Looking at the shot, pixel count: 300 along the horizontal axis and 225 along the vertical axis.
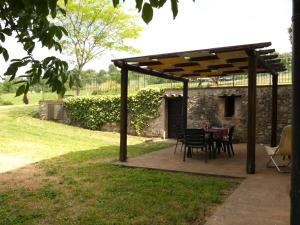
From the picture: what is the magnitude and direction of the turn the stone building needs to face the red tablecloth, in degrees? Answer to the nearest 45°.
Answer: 0° — it already faces it

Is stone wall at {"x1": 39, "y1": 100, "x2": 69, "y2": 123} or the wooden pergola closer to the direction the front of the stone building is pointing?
the wooden pergola

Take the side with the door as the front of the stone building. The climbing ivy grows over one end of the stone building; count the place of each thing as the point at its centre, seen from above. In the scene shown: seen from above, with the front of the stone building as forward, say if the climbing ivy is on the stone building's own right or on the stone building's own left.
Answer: on the stone building's own right

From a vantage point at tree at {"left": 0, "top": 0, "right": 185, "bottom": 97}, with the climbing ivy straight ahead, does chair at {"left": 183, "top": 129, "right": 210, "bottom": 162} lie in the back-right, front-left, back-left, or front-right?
front-right

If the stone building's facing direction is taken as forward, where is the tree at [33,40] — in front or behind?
in front

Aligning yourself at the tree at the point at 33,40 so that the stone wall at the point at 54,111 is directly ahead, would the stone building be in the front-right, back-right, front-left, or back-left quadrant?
front-right

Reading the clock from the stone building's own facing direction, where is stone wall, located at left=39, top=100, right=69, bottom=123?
The stone wall is roughly at 4 o'clock from the stone building.

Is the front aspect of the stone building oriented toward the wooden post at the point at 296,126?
yes

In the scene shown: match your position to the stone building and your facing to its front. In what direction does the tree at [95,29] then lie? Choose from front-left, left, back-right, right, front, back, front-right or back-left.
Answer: back-right

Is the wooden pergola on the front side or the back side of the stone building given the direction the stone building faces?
on the front side

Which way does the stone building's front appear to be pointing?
toward the camera

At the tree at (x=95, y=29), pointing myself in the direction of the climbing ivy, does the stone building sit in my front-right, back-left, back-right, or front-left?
front-left

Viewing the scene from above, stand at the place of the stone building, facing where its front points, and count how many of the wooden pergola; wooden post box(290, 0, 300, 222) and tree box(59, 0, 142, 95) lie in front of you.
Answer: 2
